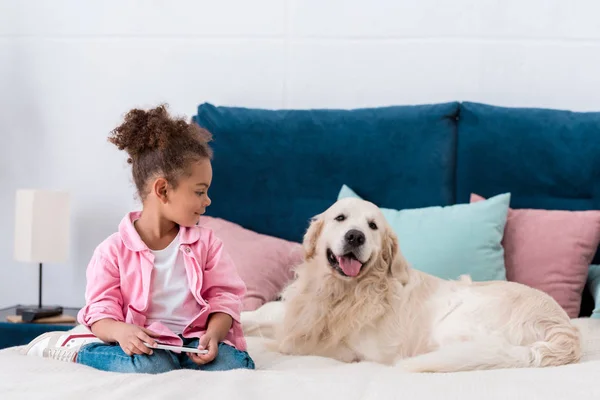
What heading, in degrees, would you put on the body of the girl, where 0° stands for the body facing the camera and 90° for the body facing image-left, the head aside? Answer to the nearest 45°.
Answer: approximately 315°

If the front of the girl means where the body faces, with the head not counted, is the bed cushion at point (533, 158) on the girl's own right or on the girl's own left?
on the girl's own left

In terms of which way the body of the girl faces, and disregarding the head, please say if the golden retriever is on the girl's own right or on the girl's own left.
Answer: on the girl's own left

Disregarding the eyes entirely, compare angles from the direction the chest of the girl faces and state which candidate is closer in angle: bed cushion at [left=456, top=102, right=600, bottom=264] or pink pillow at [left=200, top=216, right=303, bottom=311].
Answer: the bed cushion

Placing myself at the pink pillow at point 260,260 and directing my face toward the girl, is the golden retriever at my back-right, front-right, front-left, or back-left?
front-left

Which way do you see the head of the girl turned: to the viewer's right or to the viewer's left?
to the viewer's right

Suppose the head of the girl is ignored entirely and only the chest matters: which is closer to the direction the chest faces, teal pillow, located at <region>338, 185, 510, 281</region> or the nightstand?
the teal pillow

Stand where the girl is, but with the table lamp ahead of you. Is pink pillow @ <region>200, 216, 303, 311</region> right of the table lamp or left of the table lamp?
right

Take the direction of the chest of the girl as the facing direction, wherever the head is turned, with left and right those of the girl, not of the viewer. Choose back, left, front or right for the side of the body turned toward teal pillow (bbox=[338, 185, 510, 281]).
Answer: left

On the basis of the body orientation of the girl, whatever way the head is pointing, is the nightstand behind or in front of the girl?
behind

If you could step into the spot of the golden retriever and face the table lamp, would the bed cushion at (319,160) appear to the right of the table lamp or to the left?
right

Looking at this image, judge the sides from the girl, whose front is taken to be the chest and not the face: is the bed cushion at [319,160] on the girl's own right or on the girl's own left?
on the girl's own left

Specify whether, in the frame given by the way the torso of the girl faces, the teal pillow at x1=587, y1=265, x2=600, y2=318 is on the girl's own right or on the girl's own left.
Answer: on the girl's own left
